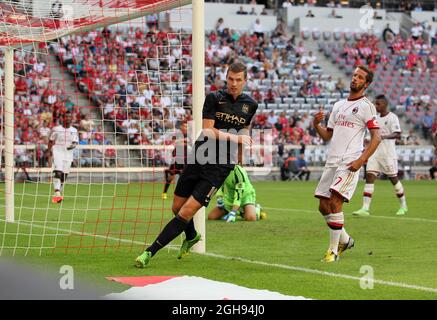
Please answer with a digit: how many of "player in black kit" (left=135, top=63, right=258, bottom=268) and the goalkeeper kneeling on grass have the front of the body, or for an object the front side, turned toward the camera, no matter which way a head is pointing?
2

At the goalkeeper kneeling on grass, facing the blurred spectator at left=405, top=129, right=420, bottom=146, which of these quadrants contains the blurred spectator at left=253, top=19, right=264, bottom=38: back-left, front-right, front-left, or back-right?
front-left

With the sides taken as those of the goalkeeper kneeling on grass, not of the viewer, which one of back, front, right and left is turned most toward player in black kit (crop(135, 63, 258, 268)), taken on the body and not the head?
front

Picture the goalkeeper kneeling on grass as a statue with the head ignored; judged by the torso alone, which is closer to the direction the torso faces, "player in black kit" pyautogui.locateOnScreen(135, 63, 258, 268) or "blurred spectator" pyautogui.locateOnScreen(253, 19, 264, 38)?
the player in black kit

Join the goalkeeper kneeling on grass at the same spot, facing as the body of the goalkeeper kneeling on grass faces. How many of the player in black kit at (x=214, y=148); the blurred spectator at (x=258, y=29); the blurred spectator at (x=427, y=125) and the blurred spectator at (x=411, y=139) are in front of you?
1

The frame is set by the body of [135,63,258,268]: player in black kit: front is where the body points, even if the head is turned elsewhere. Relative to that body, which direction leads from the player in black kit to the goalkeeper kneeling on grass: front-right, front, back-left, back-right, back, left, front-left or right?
back

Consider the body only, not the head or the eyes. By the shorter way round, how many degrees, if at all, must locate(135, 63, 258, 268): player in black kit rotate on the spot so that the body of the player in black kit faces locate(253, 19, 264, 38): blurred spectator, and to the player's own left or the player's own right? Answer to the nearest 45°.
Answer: approximately 180°

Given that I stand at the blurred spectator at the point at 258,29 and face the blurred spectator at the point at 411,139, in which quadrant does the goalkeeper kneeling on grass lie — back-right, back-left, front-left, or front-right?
front-right

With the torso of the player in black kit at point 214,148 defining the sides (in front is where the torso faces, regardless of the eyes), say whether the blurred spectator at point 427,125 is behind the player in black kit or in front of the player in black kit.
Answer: behind

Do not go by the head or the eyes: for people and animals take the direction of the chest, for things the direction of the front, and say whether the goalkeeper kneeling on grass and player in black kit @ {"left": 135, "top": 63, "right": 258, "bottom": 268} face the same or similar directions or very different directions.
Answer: same or similar directions

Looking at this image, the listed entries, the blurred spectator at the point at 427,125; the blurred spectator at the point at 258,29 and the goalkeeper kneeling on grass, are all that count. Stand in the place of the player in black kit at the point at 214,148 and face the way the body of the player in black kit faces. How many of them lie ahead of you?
0
